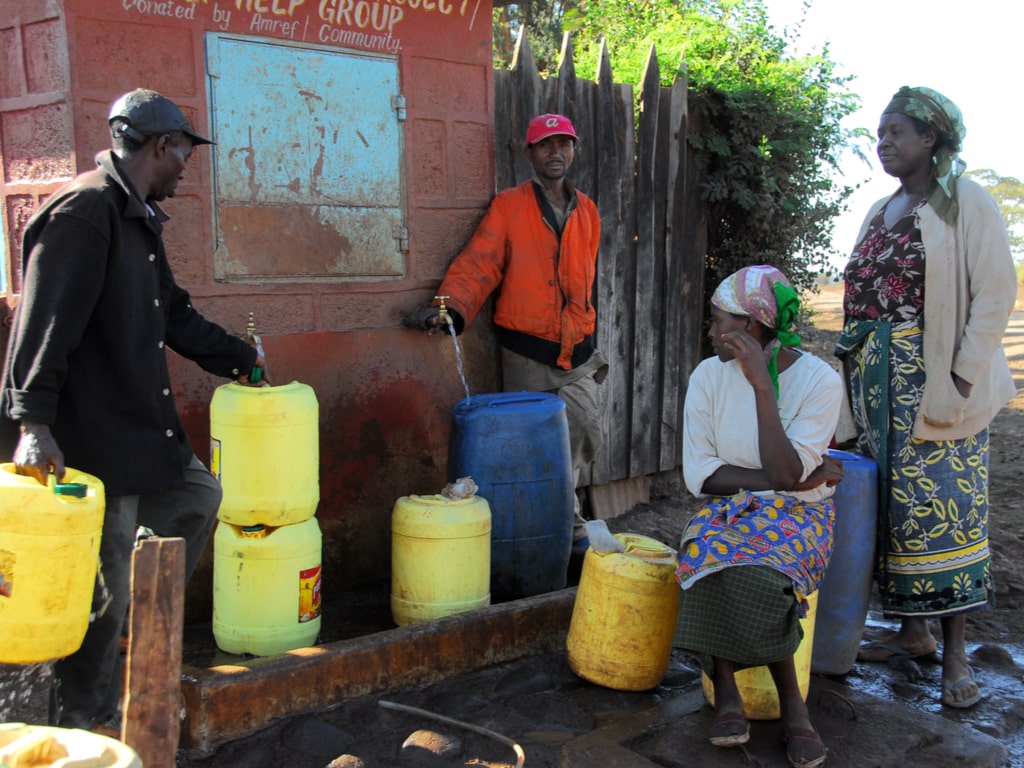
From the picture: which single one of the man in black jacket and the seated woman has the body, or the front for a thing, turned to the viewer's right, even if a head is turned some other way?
the man in black jacket

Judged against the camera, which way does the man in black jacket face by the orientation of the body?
to the viewer's right

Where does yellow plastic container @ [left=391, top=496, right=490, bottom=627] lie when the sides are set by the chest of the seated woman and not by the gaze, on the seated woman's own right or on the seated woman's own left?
on the seated woman's own right

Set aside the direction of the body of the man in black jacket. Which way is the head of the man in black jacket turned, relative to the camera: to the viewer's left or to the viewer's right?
to the viewer's right

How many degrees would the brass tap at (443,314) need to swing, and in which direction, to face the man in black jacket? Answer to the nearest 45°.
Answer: approximately 90° to its right

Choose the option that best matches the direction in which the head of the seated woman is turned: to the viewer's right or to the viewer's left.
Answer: to the viewer's left

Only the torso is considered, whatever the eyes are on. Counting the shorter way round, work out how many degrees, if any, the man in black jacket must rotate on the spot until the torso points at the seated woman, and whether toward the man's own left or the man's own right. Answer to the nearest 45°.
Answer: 0° — they already face them
